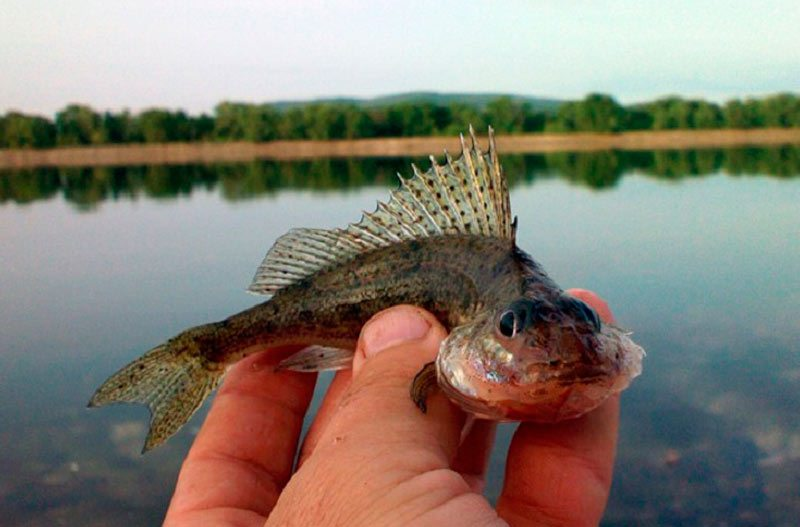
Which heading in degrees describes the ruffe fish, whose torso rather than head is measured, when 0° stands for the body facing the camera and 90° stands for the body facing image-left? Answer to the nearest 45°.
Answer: approximately 315°
